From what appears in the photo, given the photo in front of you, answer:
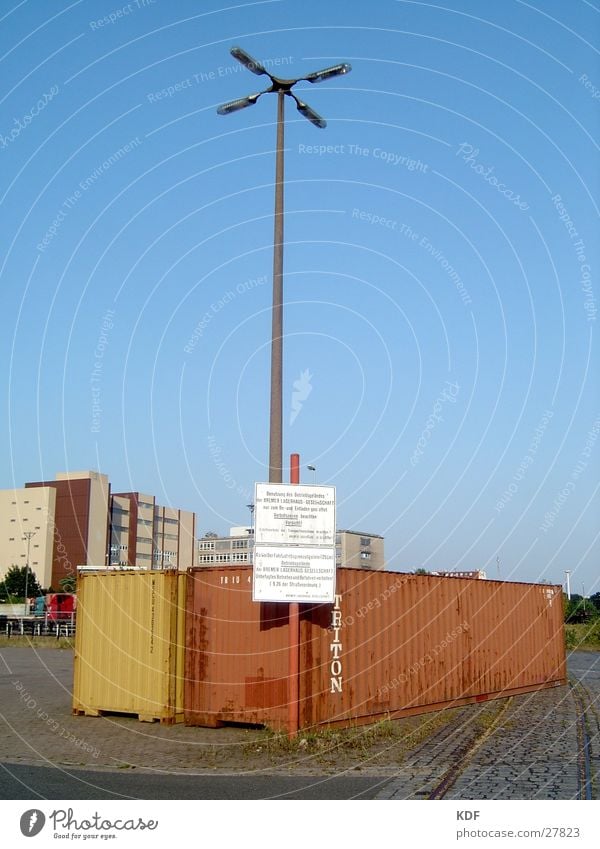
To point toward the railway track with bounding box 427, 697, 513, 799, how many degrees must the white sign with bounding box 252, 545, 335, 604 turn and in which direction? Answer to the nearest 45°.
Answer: approximately 45° to its left

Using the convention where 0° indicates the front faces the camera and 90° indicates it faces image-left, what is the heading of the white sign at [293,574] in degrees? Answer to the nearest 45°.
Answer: approximately 0°

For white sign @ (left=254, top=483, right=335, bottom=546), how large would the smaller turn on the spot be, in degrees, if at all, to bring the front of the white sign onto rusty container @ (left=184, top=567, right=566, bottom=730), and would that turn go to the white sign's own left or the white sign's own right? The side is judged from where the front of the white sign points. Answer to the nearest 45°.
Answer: approximately 180°

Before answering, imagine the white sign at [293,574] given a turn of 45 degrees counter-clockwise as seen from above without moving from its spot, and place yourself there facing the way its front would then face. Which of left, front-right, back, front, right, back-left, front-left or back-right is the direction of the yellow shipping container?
back

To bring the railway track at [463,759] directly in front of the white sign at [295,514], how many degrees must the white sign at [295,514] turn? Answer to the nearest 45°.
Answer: approximately 45° to its left

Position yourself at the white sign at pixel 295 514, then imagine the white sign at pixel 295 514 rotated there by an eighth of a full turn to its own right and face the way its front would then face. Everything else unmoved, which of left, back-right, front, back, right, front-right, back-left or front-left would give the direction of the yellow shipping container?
right

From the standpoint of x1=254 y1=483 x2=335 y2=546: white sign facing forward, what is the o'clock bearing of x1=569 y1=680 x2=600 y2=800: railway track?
The railway track is roughly at 9 o'clock from the white sign.

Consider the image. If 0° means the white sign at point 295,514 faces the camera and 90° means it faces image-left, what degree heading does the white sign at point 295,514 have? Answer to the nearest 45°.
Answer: approximately 0°

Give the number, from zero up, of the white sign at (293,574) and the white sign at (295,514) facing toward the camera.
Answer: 2

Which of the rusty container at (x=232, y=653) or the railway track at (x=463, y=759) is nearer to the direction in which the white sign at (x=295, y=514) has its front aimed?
the railway track
